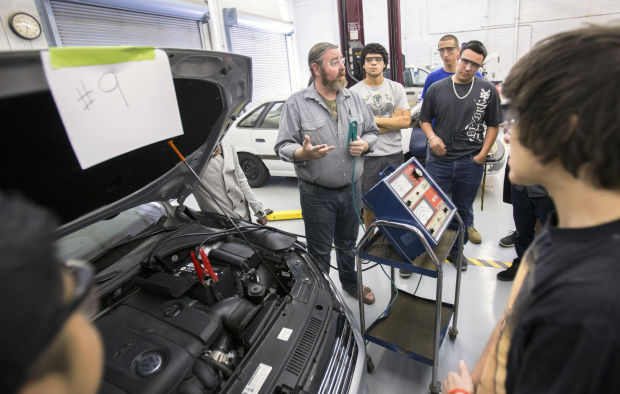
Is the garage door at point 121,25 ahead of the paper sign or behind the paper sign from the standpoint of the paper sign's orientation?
behind

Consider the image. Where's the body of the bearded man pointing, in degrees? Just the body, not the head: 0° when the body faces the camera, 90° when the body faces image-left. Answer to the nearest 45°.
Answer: approximately 315°

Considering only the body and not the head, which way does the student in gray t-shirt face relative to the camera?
toward the camera

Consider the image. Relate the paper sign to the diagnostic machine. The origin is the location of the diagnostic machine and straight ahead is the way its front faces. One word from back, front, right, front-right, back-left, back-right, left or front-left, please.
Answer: right

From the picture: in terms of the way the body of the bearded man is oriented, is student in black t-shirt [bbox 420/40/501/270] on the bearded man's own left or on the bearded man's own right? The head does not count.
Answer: on the bearded man's own left

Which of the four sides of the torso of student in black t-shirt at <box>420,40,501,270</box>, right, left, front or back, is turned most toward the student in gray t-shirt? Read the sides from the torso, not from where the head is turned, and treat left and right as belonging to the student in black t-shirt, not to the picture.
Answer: right

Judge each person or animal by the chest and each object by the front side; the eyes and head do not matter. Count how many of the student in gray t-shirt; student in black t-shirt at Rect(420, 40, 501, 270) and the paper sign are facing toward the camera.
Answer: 3

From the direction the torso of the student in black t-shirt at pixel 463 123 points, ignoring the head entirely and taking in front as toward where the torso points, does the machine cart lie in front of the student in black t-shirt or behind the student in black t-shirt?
in front

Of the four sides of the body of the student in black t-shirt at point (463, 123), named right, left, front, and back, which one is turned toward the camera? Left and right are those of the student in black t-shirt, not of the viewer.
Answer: front

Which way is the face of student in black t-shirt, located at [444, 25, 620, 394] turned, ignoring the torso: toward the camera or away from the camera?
away from the camera

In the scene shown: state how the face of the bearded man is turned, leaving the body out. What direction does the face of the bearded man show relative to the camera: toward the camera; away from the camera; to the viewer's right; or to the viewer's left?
to the viewer's right
